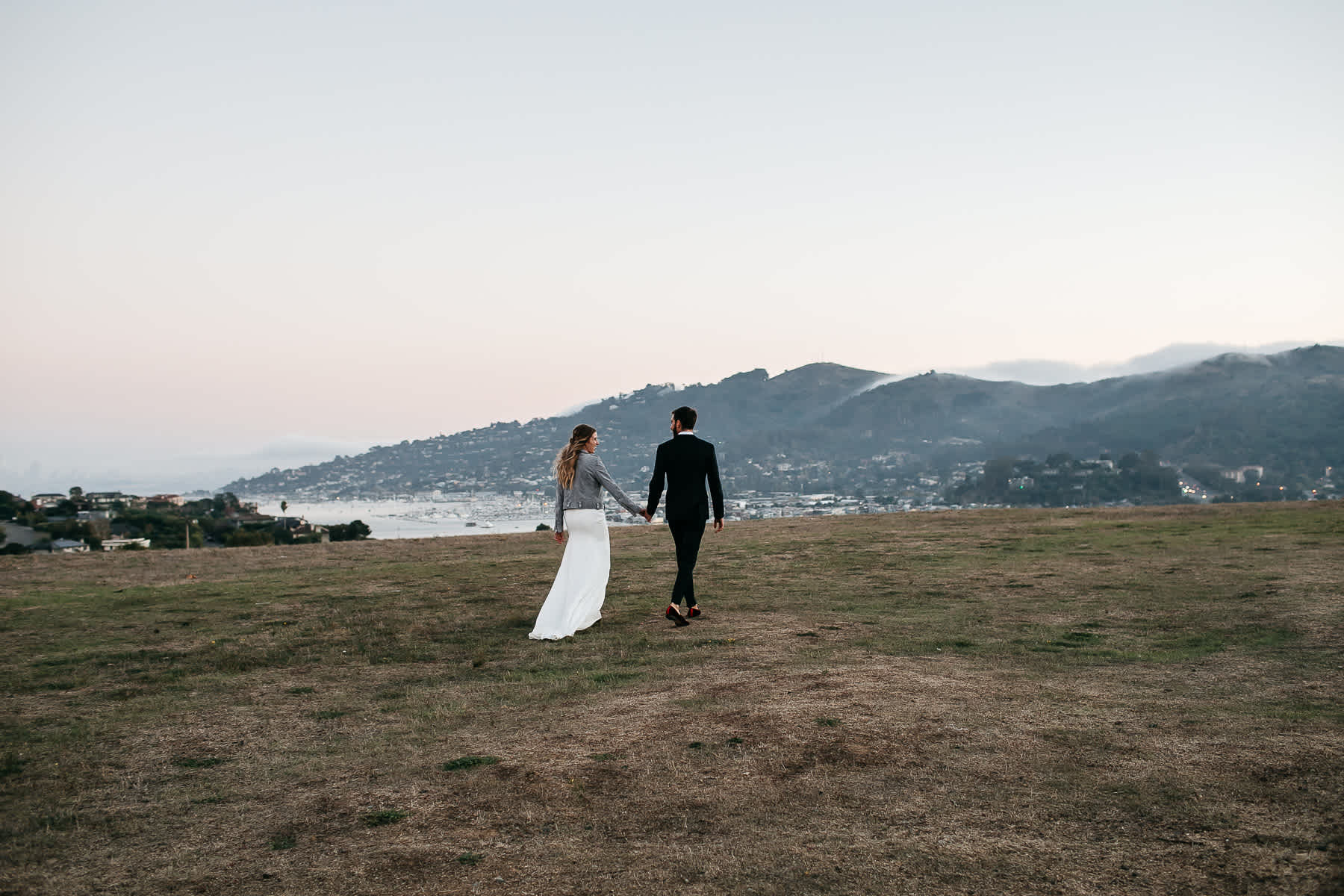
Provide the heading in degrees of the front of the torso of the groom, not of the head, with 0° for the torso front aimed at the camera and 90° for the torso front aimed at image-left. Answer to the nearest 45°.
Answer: approximately 180°

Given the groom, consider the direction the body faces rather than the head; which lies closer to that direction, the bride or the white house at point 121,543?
the white house

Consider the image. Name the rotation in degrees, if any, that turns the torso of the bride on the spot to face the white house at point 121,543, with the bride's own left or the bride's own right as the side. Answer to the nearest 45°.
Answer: approximately 90° to the bride's own left

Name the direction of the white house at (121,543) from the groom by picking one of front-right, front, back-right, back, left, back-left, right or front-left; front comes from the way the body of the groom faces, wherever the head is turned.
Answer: front-left

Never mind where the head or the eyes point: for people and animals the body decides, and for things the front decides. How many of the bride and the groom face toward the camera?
0

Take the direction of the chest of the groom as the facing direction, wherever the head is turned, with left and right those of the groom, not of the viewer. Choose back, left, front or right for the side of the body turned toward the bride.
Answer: left

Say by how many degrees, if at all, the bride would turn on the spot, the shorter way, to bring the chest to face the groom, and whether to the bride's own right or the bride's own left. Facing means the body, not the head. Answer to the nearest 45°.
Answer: approximately 45° to the bride's own right

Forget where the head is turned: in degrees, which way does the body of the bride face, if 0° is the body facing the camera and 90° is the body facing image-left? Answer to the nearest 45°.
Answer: approximately 225°
